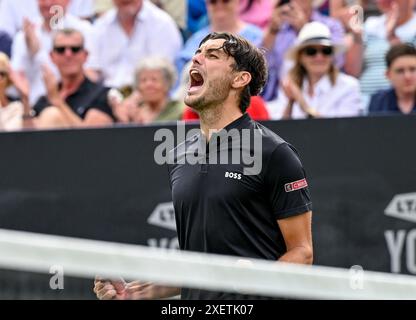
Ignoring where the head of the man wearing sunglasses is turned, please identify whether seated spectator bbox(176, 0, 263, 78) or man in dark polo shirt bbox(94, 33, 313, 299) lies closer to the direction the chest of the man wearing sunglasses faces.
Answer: the man in dark polo shirt

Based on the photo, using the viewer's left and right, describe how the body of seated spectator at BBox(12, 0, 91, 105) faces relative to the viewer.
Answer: facing the viewer

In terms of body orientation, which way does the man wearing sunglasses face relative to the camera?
toward the camera

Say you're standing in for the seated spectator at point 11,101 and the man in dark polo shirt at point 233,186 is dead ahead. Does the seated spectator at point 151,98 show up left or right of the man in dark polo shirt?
left

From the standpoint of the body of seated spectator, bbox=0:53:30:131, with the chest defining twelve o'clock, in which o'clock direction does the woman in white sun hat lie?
The woman in white sun hat is roughly at 10 o'clock from the seated spectator.

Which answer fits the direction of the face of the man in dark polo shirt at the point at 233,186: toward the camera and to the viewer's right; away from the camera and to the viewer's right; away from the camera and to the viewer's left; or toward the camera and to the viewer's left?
toward the camera and to the viewer's left

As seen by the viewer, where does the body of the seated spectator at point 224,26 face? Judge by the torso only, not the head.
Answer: toward the camera

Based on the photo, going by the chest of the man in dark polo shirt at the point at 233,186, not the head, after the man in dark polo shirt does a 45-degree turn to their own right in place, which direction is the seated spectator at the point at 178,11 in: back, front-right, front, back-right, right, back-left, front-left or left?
right
